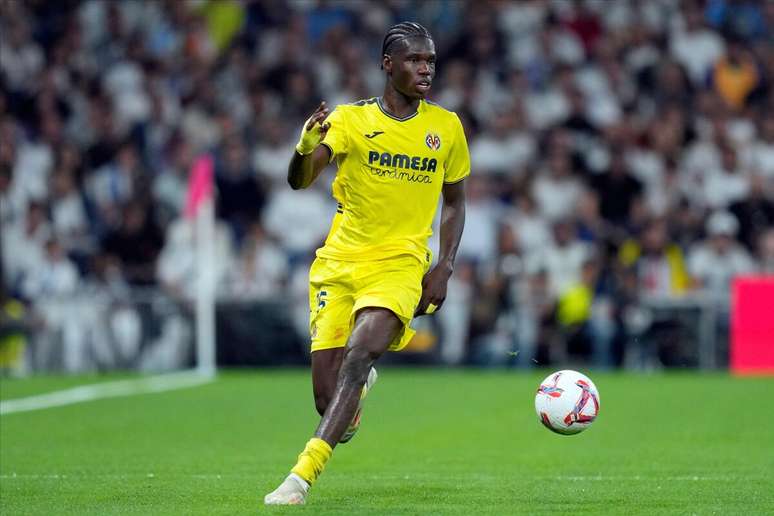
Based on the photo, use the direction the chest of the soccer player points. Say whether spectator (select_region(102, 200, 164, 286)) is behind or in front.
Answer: behind

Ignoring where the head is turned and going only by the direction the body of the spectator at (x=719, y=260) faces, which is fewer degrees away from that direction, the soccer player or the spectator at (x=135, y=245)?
the soccer player

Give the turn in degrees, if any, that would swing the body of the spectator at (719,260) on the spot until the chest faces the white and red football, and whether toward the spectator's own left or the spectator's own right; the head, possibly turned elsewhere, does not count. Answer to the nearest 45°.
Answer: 0° — they already face it

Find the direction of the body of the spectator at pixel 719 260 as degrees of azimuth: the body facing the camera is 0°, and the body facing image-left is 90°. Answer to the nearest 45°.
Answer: approximately 0°

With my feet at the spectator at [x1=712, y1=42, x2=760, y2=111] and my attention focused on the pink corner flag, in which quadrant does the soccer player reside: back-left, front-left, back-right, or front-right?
front-left

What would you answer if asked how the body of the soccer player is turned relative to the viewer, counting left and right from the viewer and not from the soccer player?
facing the viewer and to the right of the viewer

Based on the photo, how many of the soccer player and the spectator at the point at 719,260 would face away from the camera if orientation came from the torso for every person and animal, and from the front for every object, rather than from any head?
0

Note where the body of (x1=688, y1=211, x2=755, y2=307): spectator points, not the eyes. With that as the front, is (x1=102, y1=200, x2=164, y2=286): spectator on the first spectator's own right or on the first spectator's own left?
on the first spectator's own right

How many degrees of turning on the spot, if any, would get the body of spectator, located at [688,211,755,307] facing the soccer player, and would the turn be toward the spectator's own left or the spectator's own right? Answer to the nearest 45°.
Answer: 0° — they already face them

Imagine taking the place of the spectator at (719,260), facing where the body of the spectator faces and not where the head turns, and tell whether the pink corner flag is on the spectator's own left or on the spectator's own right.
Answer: on the spectator's own right
